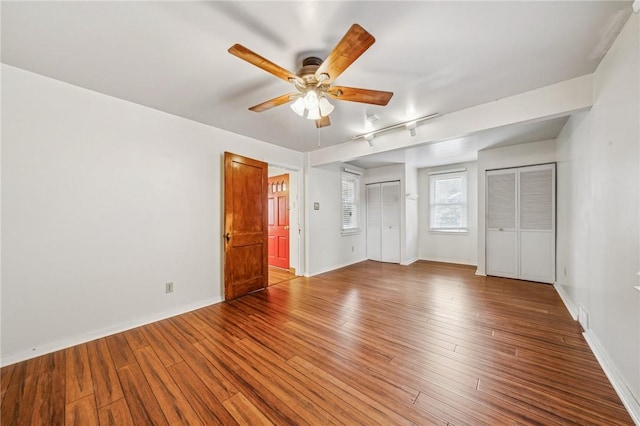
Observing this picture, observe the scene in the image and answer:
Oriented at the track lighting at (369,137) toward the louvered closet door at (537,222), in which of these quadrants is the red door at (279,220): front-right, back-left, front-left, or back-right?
back-left

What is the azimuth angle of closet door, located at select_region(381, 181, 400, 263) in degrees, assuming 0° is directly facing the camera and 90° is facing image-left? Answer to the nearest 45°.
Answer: approximately 0°

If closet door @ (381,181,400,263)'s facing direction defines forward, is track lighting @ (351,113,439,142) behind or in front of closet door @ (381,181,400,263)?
in front

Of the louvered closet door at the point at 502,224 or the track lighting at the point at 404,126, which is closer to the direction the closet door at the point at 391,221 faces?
the track lighting

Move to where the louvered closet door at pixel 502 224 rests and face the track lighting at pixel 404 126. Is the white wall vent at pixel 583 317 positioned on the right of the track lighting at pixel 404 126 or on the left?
left

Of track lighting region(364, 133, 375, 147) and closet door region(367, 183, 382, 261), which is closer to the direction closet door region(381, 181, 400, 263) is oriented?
the track lighting

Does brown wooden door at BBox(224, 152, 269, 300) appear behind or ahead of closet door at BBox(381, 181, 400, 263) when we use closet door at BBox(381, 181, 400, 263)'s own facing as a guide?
ahead

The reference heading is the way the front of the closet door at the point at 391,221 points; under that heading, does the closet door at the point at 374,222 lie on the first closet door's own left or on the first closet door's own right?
on the first closet door's own right

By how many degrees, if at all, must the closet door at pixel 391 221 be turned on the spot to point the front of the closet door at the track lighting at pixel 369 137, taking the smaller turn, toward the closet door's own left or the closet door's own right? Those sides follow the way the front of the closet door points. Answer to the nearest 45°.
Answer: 0° — it already faces it

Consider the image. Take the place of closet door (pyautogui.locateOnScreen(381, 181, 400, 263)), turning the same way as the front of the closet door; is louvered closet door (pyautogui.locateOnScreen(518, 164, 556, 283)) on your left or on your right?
on your left

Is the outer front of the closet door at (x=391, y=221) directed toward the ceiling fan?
yes

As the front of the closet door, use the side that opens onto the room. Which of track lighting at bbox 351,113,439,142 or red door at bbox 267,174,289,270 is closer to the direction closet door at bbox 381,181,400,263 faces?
the track lighting
